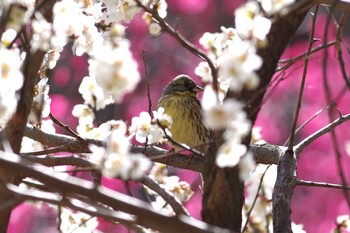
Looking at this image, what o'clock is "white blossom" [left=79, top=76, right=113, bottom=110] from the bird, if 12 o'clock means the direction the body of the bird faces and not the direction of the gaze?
The white blossom is roughly at 2 o'clock from the bird.

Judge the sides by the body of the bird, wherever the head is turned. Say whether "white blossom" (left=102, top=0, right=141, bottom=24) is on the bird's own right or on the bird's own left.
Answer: on the bird's own right

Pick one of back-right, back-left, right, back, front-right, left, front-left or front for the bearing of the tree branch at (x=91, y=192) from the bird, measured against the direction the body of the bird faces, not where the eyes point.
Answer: front-right

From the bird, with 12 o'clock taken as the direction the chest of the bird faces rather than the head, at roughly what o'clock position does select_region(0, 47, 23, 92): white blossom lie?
The white blossom is roughly at 2 o'clock from the bird.

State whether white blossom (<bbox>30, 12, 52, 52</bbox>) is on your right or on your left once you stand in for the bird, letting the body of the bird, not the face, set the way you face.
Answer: on your right

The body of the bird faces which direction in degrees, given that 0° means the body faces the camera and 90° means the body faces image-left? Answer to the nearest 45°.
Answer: approximately 315°
